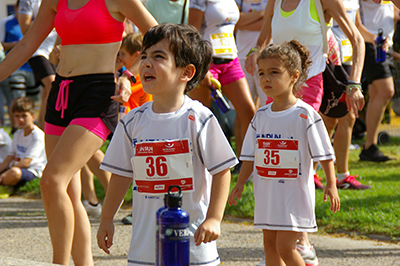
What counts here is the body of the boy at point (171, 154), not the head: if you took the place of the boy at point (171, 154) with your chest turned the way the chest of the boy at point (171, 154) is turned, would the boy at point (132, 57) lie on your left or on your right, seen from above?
on your right

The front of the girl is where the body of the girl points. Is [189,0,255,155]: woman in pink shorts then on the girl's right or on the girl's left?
on the girl's right

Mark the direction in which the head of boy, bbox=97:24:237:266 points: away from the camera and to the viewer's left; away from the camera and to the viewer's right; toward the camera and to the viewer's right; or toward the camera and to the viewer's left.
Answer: toward the camera and to the viewer's left

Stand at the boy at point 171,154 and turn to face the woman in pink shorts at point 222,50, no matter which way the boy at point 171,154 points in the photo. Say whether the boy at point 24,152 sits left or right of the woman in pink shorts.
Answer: left

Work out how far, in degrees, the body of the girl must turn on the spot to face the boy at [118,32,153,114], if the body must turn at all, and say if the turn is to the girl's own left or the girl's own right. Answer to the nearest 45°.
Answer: approximately 90° to the girl's own right

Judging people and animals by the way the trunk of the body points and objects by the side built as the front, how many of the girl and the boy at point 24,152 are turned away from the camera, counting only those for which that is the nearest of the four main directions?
0

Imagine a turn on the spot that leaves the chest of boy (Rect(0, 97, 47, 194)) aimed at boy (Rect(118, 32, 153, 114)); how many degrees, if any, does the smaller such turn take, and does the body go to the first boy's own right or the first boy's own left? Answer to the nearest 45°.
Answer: approximately 90° to the first boy's own left

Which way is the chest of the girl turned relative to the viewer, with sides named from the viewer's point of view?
facing the viewer and to the left of the viewer

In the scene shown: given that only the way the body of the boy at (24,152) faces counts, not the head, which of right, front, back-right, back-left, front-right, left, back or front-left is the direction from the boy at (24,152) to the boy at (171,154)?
front-left
